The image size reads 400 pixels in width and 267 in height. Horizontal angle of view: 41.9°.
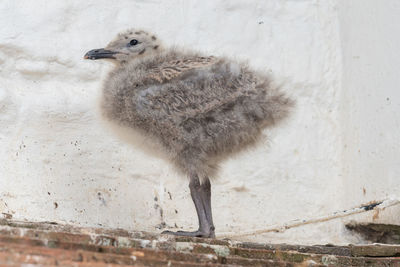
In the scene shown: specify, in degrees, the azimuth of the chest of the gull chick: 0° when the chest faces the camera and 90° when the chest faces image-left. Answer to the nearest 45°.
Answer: approximately 90°
